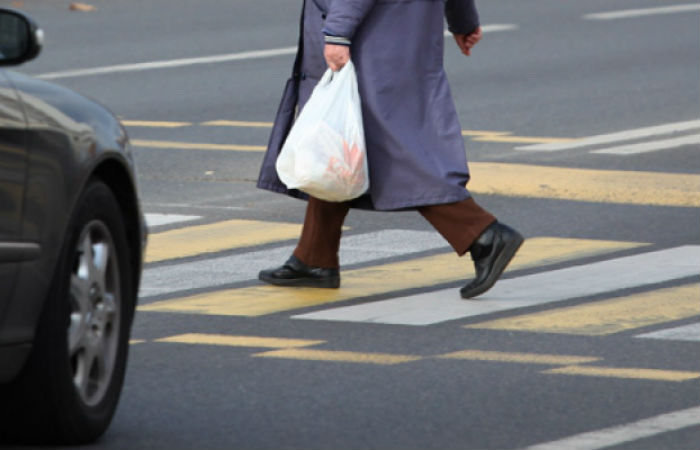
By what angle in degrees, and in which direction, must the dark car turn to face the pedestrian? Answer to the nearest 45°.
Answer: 0° — it already faces them

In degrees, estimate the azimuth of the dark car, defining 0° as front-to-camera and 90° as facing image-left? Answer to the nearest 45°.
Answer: approximately 225°
